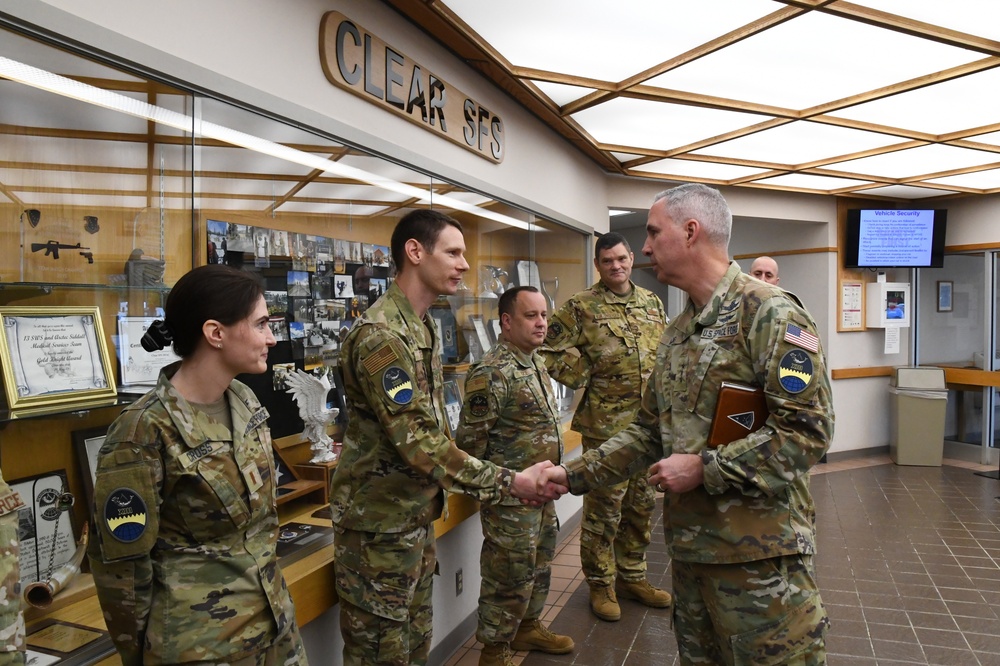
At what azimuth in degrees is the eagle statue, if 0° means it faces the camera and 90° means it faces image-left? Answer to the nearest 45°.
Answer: approximately 315°

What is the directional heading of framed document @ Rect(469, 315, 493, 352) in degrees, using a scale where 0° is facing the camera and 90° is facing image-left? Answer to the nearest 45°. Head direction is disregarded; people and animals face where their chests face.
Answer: approximately 315°

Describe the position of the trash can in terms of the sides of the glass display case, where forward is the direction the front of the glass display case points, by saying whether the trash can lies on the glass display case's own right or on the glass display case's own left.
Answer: on the glass display case's own left

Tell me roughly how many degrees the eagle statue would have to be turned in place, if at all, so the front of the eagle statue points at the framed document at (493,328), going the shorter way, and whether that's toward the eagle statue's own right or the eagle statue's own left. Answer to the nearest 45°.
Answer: approximately 90° to the eagle statue's own left

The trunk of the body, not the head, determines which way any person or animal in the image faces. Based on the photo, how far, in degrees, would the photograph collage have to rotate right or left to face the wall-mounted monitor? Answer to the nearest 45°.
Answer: approximately 90° to its left

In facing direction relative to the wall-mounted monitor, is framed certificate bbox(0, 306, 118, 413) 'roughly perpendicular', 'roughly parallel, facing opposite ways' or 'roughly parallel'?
roughly perpendicular

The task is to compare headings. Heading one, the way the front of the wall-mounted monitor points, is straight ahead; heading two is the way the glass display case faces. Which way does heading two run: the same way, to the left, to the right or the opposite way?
to the left

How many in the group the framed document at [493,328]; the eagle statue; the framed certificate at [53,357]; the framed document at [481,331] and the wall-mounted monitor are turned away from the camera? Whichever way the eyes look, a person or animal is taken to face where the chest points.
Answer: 0

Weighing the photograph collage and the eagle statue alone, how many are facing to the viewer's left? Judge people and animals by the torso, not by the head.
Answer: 0

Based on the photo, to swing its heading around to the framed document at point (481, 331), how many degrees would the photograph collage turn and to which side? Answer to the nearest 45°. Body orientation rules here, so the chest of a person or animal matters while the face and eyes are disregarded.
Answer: approximately 90° to its left

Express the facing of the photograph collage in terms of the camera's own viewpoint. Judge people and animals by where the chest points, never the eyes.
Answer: facing the viewer and to the right of the viewer

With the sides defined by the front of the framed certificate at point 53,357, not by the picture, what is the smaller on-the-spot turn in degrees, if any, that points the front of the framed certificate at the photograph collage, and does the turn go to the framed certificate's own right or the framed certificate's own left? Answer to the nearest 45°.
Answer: approximately 90° to the framed certificate's own left

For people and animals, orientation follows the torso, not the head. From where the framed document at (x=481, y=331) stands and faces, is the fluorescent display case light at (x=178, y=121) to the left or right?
on its right

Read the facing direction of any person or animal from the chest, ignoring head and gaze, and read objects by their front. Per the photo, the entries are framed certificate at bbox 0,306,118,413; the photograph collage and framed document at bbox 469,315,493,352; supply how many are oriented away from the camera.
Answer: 0

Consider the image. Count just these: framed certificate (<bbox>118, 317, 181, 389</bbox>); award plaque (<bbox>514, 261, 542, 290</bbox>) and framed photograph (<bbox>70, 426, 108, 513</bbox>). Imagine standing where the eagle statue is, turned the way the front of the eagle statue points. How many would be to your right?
2

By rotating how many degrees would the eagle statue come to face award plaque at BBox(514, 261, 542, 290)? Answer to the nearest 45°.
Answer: approximately 90° to its left

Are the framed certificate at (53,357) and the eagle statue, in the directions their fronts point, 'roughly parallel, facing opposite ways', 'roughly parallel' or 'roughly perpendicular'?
roughly parallel

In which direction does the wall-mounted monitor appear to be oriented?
toward the camera

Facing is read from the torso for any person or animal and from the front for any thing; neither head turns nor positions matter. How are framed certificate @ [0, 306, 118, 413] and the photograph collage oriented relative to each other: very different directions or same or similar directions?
same or similar directions

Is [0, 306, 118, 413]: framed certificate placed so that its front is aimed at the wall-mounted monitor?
no

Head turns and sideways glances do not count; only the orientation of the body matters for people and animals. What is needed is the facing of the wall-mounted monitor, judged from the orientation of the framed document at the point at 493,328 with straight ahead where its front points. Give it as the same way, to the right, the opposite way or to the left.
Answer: to the right

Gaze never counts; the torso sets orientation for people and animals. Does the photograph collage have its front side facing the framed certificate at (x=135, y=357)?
no

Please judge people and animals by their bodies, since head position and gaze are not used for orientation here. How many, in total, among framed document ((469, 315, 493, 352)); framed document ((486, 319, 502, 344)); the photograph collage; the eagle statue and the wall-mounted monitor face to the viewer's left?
0
